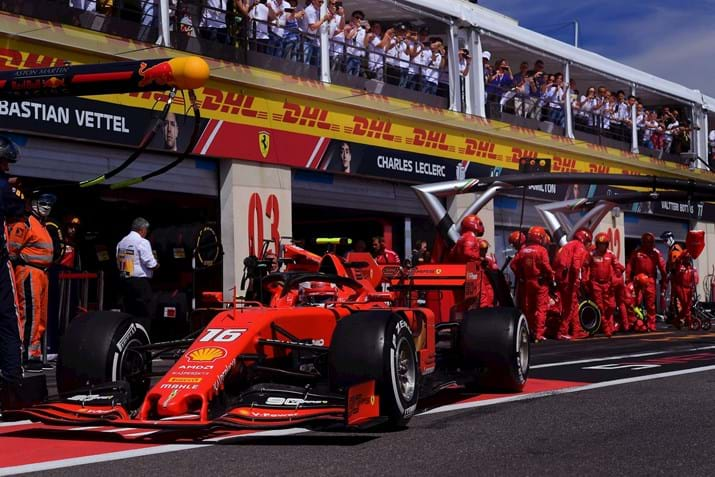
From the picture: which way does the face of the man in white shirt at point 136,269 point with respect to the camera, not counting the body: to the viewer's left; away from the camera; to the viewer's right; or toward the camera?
to the viewer's right

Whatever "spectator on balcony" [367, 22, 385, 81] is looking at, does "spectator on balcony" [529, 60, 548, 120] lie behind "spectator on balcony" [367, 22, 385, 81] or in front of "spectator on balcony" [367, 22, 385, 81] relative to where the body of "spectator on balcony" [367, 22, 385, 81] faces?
behind
